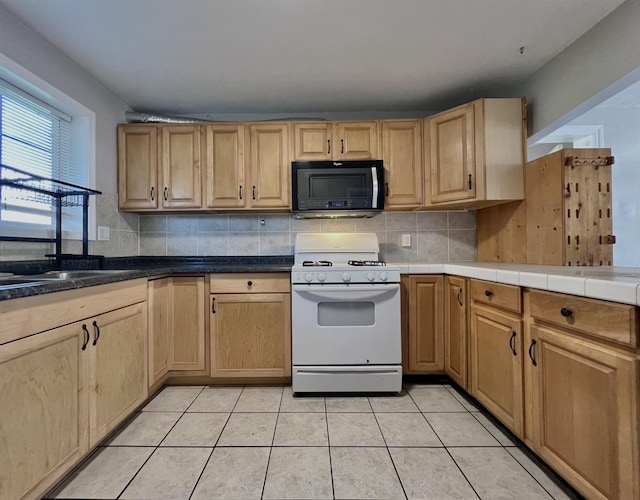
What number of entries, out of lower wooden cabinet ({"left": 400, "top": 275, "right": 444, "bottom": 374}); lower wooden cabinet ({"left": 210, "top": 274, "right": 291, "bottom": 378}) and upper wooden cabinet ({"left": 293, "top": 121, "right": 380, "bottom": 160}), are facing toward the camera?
3

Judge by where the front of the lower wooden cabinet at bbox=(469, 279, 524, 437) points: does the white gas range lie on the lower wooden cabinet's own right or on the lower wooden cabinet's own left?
on the lower wooden cabinet's own right

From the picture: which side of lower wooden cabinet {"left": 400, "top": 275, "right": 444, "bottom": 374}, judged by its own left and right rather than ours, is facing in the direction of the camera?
front

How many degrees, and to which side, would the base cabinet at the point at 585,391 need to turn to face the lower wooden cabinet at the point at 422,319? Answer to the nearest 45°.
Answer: approximately 90° to its right

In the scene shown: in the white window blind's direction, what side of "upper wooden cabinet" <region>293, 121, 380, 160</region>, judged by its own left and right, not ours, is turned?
right

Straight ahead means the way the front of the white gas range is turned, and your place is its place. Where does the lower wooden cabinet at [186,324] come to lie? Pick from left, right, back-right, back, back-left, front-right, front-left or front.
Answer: right

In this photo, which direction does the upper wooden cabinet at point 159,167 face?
toward the camera

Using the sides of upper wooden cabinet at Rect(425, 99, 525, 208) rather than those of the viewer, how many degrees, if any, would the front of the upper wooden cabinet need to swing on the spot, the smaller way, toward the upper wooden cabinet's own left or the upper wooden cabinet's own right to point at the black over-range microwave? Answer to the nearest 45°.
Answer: approximately 45° to the upper wooden cabinet's own right

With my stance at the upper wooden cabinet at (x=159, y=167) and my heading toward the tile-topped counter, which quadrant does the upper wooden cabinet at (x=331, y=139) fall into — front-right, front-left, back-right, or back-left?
front-left

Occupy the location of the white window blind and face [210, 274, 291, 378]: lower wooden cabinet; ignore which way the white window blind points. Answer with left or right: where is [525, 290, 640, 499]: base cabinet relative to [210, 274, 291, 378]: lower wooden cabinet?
right

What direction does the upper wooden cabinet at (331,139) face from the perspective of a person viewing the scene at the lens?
facing the viewer

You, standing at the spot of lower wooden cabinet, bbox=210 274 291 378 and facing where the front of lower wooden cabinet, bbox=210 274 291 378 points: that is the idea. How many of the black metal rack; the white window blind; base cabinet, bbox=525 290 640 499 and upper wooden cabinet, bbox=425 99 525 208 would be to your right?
2

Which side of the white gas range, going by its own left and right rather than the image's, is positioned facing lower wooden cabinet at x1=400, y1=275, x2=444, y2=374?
left

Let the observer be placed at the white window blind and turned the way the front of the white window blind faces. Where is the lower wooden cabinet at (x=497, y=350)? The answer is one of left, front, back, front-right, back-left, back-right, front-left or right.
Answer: front
